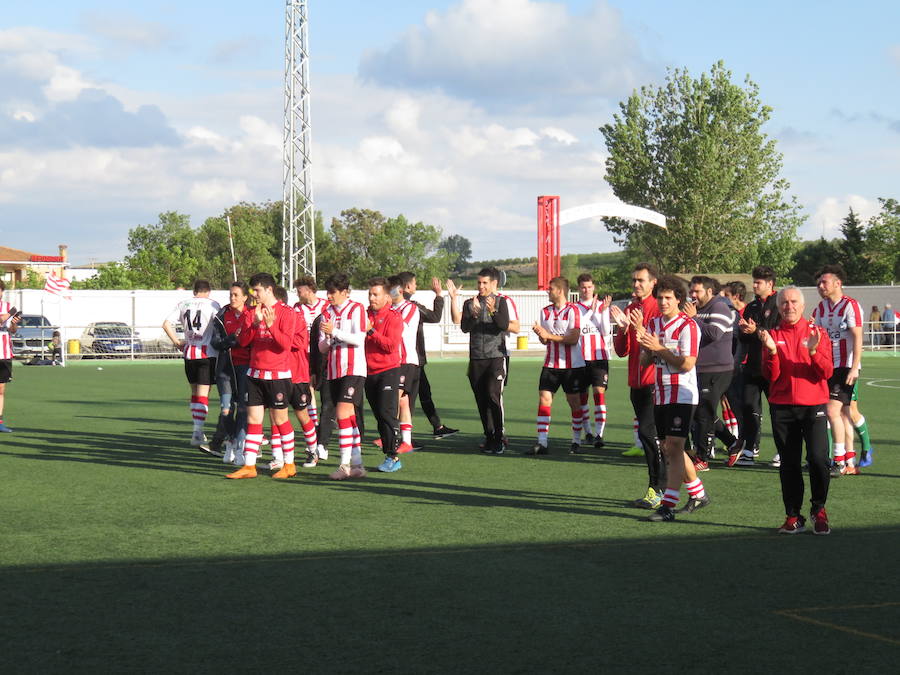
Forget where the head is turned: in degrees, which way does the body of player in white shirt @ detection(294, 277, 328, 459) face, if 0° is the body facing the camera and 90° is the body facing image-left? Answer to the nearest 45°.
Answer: approximately 45°

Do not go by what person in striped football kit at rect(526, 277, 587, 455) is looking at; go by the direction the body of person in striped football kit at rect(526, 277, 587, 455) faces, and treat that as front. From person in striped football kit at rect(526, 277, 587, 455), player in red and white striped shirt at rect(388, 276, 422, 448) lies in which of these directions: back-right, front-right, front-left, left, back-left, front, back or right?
front-right

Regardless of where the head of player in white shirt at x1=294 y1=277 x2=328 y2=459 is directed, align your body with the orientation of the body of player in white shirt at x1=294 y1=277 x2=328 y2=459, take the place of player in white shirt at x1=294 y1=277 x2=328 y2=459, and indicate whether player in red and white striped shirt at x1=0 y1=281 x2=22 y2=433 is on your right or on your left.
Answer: on your right

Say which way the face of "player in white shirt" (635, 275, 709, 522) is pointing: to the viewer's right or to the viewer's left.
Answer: to the viewer's left

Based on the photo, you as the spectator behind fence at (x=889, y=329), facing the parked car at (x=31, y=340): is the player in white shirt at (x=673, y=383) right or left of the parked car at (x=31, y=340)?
left

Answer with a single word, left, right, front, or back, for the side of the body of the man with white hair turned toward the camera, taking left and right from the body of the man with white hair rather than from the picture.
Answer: front

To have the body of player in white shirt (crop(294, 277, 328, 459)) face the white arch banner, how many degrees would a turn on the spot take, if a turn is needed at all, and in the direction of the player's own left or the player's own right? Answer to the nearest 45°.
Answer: approximately 135° to the player's own right

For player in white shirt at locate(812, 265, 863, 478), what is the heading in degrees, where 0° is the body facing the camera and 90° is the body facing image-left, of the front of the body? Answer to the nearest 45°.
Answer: approximately 45°

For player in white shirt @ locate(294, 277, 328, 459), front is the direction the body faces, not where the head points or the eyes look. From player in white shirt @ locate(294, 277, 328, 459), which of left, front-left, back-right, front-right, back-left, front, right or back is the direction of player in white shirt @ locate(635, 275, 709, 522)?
left

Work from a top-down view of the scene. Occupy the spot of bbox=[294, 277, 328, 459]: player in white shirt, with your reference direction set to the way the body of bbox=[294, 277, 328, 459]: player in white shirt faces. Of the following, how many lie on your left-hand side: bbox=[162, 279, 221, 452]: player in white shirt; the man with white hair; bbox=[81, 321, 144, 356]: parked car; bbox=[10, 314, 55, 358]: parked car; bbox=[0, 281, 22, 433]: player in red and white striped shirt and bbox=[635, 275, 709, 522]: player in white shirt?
2
